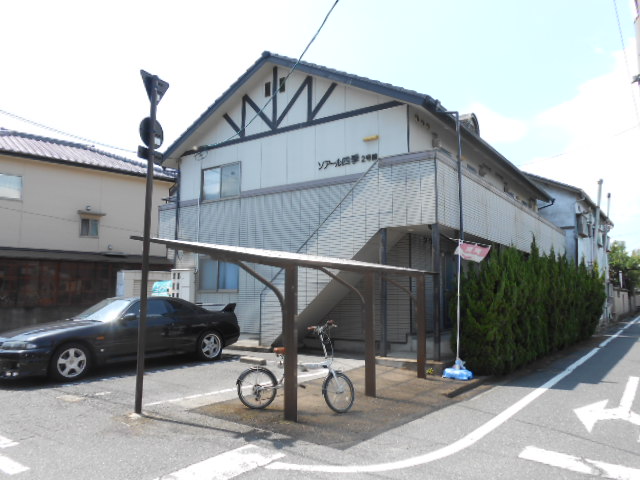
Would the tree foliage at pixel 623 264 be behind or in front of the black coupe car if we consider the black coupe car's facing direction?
behind

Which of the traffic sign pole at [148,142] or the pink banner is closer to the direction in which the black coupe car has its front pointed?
the traffic sign pole

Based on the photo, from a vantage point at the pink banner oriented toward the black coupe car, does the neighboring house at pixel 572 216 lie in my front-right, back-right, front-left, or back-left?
back-right

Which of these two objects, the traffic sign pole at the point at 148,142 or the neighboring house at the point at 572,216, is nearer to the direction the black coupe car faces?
the traffic sign pole

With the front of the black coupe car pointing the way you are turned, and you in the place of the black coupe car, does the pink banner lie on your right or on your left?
on your left

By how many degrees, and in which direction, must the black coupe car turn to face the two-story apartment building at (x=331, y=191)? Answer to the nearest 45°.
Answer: approximately 180°

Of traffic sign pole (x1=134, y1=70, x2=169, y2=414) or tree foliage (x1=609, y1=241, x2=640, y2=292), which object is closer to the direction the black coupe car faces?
the traffic sign pole

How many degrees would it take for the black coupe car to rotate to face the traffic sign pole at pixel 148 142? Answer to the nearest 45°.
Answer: approximately 45° to its left

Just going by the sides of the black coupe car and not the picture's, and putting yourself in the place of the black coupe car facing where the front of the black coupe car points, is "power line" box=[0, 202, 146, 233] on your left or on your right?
on your right

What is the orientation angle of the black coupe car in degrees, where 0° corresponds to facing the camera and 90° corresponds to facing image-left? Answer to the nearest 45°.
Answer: approximately 45°

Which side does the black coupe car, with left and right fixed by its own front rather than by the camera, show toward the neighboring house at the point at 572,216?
back
